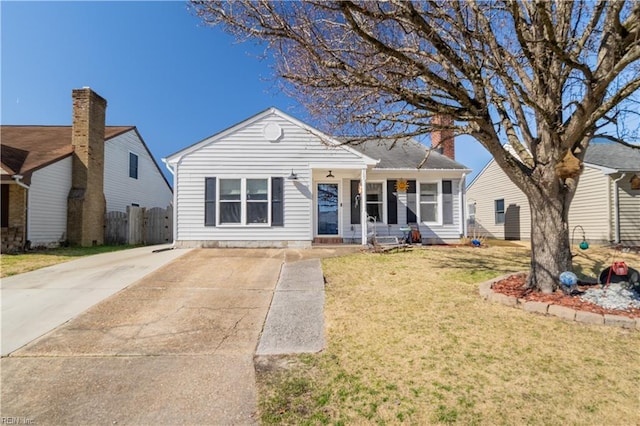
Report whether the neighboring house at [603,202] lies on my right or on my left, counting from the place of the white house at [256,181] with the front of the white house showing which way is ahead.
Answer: on my left

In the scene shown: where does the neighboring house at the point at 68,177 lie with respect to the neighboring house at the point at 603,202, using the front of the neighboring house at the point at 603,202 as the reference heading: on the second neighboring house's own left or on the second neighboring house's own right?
on the second neighboring house's own right

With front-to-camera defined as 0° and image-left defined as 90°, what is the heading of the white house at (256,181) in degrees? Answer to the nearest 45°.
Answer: approximately 0°

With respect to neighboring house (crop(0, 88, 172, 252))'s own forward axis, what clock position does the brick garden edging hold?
The brick garden edging is roughly at 10 o'clock from the neighboring house.

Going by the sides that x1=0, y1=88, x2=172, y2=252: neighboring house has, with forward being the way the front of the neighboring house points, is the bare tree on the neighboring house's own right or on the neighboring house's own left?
on the neighboring house's own left

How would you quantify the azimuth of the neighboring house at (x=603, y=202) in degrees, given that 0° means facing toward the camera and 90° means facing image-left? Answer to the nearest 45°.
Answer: approximately 315°

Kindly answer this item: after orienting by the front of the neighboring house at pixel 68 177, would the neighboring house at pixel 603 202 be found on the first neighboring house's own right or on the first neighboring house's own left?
on the first neighboring house's own left
